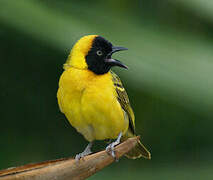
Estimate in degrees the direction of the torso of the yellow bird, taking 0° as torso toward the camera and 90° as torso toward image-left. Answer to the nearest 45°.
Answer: approximately 45°
